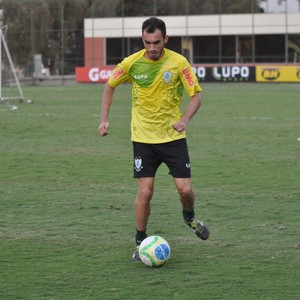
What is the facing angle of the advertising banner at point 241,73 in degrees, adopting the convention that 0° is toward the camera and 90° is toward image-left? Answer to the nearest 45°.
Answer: approximately 0°

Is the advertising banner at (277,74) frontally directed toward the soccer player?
yes

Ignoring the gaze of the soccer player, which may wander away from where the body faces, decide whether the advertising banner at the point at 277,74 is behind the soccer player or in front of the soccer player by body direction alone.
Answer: behind

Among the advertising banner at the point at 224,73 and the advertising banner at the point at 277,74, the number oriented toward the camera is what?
2

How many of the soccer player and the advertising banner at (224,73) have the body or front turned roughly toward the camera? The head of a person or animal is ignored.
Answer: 2

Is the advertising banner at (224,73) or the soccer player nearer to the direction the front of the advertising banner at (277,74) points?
the soccer player
